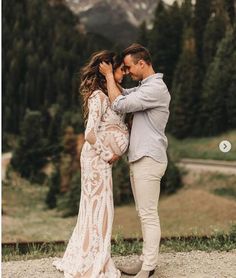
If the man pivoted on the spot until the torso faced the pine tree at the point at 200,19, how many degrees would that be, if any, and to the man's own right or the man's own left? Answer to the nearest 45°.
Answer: approximately 90° to the man's own right

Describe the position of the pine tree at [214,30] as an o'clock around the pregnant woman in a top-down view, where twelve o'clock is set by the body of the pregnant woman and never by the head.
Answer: The pine tree is roughly at 10 o'clock from the pregnant woman.

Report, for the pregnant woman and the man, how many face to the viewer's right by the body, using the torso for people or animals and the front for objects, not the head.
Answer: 1

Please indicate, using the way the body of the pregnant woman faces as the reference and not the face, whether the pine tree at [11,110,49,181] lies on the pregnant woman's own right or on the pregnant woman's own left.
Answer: on the pregnant woman's own left

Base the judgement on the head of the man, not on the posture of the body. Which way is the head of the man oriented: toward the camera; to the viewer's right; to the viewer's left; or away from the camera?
to the viewer's left

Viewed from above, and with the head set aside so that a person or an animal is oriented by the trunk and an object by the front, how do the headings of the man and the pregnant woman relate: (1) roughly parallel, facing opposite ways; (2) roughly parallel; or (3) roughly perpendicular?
roughly parallel, facing opposite ways

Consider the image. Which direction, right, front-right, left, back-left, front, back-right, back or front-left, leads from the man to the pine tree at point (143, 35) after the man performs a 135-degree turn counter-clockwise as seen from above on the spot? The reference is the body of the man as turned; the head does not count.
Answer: back-left

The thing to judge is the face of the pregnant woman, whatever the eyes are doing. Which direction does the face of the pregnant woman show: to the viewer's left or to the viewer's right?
to the viewer's right

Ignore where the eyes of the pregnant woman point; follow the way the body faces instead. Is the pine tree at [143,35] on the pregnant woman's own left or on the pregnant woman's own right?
on the pregnant woman's own left

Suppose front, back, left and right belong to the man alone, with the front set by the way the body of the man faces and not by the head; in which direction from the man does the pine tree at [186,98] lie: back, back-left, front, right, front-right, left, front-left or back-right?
right

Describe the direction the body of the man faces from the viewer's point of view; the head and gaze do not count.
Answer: to the viewer's left

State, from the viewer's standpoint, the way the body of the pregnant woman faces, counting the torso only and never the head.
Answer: to the viewer's right

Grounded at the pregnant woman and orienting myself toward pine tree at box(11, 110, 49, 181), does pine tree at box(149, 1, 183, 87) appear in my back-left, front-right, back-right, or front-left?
front-right
